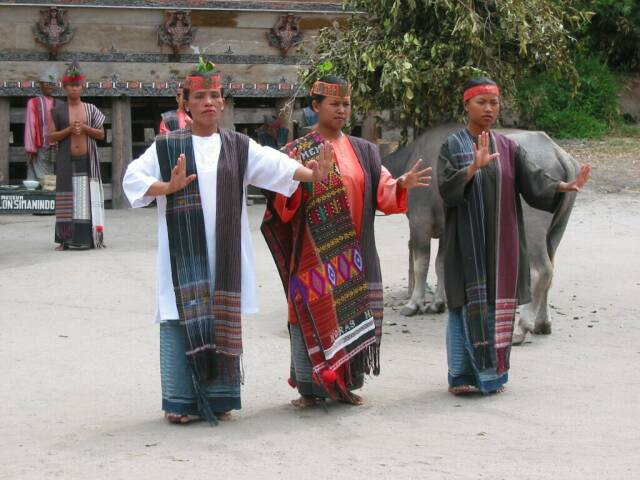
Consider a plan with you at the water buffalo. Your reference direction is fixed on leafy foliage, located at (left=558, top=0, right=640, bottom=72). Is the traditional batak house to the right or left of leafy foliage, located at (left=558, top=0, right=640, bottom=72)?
left

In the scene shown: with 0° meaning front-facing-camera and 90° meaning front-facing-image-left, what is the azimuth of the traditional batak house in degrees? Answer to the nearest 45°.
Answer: approximately 0°

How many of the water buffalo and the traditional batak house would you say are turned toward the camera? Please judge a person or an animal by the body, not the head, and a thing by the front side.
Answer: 1

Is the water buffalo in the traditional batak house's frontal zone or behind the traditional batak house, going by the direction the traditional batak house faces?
frontal zone

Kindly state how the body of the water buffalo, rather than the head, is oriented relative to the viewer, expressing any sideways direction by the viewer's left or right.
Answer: facing away from the viewer and to the left of the viewer

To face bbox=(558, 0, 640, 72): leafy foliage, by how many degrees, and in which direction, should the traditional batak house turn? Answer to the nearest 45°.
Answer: approximately 135° to its left

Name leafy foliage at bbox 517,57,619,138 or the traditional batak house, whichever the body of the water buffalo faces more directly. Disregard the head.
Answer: the traditional batak house
